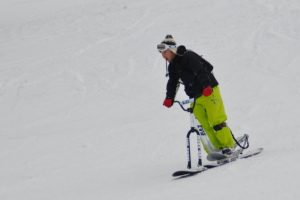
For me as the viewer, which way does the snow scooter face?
facing the viewer and to the left of the viewer
